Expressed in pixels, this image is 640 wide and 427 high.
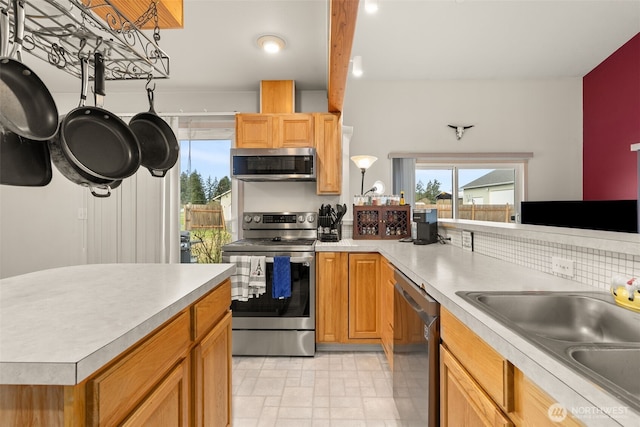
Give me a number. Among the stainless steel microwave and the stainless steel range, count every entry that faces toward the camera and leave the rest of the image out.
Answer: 2

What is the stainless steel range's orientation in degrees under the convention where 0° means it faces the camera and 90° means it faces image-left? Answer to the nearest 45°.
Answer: approximately 0°

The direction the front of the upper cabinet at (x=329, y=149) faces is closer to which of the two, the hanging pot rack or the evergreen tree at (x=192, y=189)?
the hanging pot rack

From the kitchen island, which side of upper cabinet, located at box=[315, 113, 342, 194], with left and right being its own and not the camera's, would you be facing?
front

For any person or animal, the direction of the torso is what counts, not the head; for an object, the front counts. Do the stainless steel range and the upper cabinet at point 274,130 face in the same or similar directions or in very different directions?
same or similar directions

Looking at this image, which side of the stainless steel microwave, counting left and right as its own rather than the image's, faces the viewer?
front

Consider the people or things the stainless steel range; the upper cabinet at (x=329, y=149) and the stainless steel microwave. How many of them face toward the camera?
3

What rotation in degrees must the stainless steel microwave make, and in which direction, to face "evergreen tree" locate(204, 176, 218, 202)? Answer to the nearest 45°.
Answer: approximately 135° to its right

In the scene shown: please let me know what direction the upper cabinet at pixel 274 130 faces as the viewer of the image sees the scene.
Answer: facing the viewer

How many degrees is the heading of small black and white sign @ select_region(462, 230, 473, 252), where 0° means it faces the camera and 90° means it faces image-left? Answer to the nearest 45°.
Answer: approximately 45°
